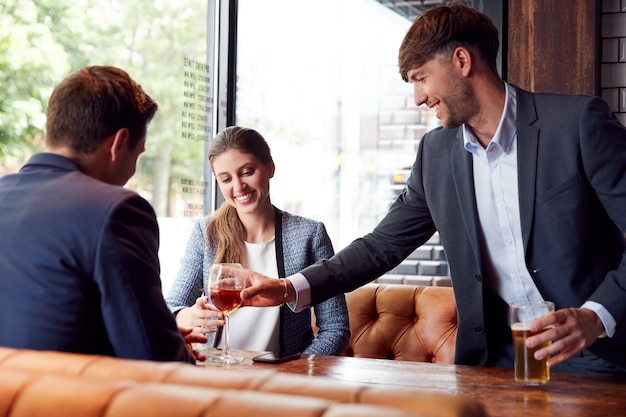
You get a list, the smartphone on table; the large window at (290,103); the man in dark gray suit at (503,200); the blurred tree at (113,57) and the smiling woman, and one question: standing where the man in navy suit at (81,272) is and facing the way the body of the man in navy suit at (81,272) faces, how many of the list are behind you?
0

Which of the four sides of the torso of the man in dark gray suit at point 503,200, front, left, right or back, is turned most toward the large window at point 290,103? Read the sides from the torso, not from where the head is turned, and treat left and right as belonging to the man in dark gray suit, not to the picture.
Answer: right

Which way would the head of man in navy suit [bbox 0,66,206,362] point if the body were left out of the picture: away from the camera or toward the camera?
away from the camera

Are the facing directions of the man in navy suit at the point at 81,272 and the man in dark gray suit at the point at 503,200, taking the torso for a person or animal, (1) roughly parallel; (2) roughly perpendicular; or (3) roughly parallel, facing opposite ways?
roughly parallel, facing opposite ways

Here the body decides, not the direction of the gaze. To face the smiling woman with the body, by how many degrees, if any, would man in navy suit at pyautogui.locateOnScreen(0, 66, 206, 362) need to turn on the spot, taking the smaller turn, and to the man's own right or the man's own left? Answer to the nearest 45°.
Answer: approximately 45° to the man's own left

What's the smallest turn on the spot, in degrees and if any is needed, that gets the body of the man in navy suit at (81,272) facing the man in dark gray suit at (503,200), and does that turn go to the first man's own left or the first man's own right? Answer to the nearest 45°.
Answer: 0° — they already face them

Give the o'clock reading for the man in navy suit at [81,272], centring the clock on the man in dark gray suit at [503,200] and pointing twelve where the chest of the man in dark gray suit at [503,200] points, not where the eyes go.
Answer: the man in navy suit at [81,272] is roughly at 12 o'clock from the man in dark gray suit at [503,200].

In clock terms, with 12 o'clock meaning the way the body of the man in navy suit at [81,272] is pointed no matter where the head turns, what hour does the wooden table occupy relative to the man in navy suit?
The wooden table is roughly at 1 o'clock from the man in navy suit.

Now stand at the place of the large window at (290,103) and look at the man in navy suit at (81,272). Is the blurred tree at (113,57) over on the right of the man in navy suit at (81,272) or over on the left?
right

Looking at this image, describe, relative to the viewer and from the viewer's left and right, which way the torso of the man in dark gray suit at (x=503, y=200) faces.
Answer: facing the viewer and to the left of the viewer

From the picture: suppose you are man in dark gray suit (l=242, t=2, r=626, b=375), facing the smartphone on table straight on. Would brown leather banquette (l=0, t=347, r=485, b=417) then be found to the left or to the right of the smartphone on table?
left

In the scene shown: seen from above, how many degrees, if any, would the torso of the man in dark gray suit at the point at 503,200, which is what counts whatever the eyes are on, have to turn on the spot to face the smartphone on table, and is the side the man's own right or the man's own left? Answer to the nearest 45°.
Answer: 0° — they already face it

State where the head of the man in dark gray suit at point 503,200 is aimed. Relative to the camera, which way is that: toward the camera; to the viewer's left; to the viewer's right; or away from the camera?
to the viewer's left

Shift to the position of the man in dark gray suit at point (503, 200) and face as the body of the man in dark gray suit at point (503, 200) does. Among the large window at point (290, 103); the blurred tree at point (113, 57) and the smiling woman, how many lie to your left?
0
